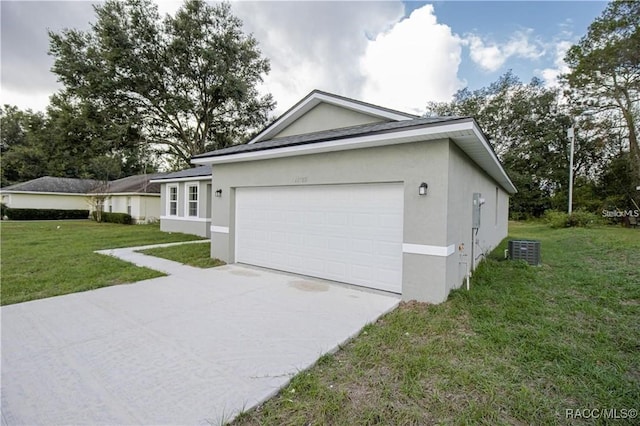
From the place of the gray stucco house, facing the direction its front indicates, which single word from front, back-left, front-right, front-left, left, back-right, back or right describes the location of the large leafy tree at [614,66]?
back

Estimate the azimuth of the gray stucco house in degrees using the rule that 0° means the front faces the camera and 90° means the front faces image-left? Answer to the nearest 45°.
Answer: approximately 45°

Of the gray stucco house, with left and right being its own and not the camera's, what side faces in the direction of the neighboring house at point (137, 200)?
right

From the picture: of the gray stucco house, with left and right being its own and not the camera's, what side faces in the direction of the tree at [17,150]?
right

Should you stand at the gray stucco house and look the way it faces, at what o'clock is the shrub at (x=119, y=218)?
The shrub is roughly at 3 o'clock from the gray stucco house.

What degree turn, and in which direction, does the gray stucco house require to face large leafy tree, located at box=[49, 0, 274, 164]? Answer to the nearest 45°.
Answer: approximately 90° to its right

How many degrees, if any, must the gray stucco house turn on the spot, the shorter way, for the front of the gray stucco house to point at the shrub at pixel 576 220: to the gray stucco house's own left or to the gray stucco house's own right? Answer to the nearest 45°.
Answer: approximately 180°

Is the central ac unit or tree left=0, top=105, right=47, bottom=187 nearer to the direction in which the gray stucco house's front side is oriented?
the tree

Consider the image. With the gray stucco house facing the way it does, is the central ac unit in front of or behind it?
behind
